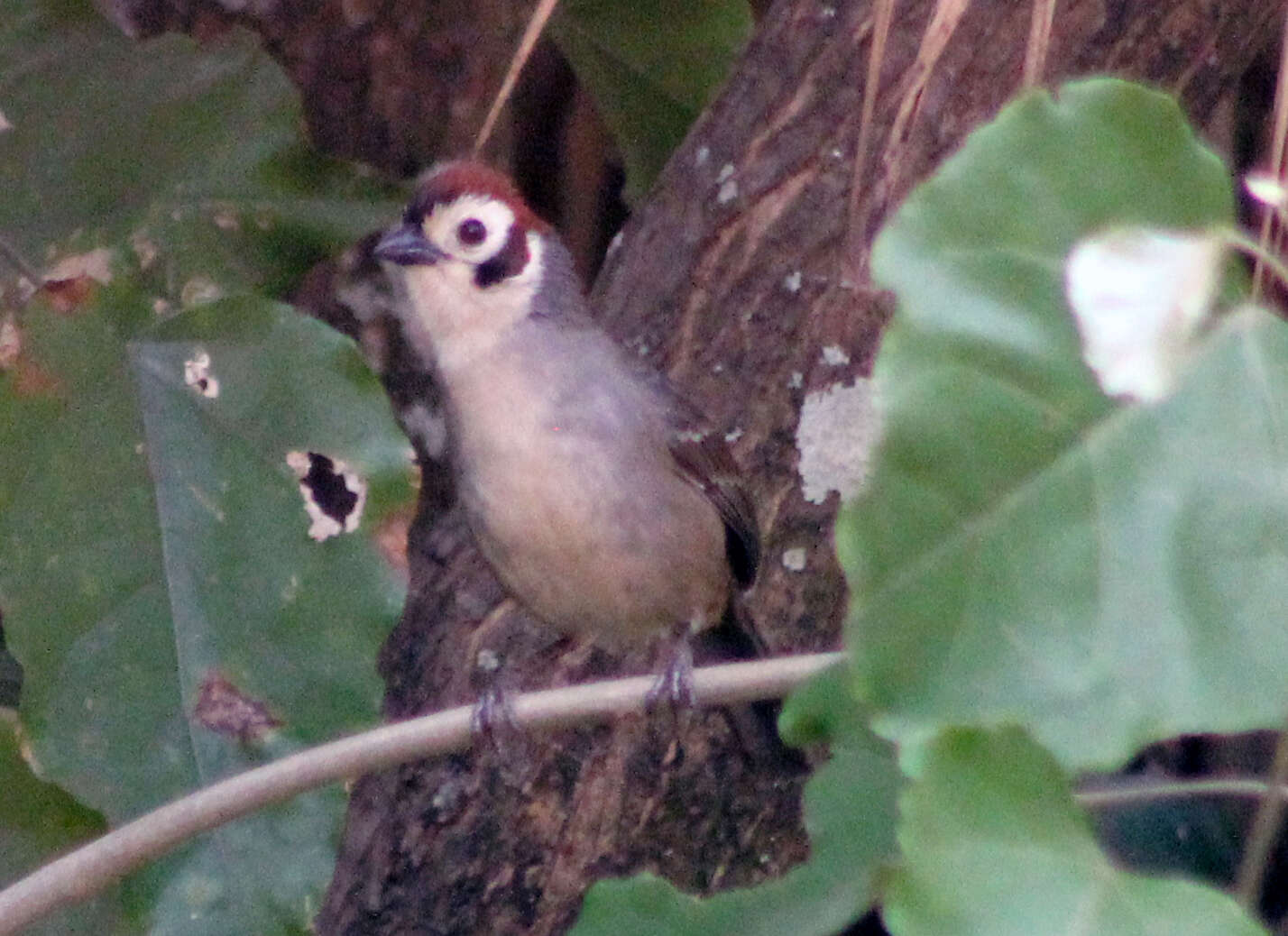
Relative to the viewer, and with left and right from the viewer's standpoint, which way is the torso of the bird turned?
facing the viewer and to the left of the viewer

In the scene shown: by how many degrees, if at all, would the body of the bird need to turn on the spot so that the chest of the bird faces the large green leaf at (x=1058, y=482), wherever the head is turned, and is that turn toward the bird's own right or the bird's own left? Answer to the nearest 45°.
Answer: approximately 45° to the bird's own left

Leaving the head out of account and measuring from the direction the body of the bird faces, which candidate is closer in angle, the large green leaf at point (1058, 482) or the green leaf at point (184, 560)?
the green leaf

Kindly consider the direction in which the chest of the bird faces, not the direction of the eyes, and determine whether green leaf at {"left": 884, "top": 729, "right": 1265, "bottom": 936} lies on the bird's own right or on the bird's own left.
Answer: on the bird's own left

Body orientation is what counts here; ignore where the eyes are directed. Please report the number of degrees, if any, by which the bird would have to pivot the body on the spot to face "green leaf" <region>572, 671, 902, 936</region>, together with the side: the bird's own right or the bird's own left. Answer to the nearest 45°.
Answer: approximately 45° to the bird's own left

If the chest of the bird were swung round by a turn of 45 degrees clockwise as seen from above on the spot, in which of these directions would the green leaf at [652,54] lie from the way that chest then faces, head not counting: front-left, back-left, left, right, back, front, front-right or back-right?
right

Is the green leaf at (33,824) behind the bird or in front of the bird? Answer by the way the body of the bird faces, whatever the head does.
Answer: in front

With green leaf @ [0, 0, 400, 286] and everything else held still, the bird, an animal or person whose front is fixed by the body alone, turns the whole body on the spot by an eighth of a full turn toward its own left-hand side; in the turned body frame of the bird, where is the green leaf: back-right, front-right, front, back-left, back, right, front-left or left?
right
